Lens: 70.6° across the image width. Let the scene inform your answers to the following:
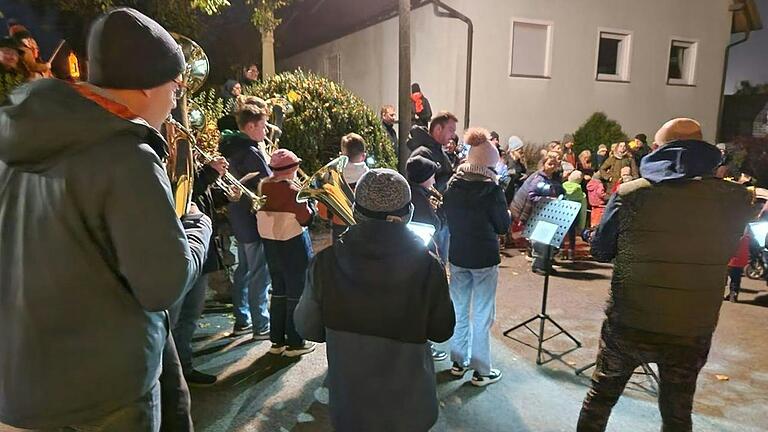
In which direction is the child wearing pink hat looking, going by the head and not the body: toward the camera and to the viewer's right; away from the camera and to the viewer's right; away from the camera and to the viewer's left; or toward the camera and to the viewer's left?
away from the camera and to the viewer's right

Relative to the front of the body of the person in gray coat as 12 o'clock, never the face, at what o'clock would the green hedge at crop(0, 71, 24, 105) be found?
The green hedge is roughly at 10 o'clock from the person in gray coat.

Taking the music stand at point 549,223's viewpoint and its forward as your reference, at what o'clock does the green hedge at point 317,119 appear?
The green hedge is roughly at 3 o'clock from the music stand.

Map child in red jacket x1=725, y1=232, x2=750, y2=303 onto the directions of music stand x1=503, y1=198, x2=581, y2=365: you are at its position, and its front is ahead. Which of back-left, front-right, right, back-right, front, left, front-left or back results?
back

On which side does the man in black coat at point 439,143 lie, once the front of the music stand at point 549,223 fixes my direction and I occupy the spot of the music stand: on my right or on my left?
on my right

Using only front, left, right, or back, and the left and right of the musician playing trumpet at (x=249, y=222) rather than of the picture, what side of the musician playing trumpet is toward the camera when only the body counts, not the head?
right

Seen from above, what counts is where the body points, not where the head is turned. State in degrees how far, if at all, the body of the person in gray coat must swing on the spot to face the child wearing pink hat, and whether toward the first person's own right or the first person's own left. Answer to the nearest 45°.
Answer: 0° — they already face them

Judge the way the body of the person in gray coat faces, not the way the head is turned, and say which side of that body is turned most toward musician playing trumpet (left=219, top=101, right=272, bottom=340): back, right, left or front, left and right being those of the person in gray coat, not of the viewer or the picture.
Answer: front

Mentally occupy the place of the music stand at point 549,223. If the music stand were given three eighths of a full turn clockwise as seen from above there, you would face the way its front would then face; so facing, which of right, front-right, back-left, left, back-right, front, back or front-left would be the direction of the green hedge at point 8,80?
left

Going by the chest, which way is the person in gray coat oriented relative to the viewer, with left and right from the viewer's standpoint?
facing away from the viewer and to the right of the viewer
